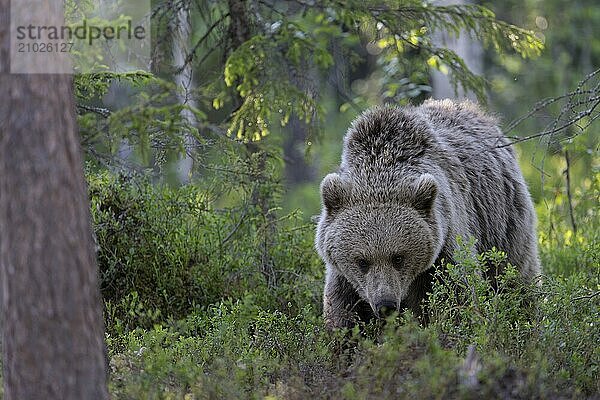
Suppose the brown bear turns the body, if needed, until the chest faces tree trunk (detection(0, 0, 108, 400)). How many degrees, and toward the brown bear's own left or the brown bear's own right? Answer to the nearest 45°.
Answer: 0° — it already faces it

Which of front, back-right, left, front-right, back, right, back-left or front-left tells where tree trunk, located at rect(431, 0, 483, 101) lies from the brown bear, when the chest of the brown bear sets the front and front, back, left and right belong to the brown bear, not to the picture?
back-right

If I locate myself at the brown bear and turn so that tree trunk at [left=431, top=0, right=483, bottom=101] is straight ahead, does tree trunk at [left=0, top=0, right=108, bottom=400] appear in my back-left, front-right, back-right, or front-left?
back-left

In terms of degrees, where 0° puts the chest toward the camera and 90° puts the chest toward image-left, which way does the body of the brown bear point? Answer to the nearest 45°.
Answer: approximately 45°
